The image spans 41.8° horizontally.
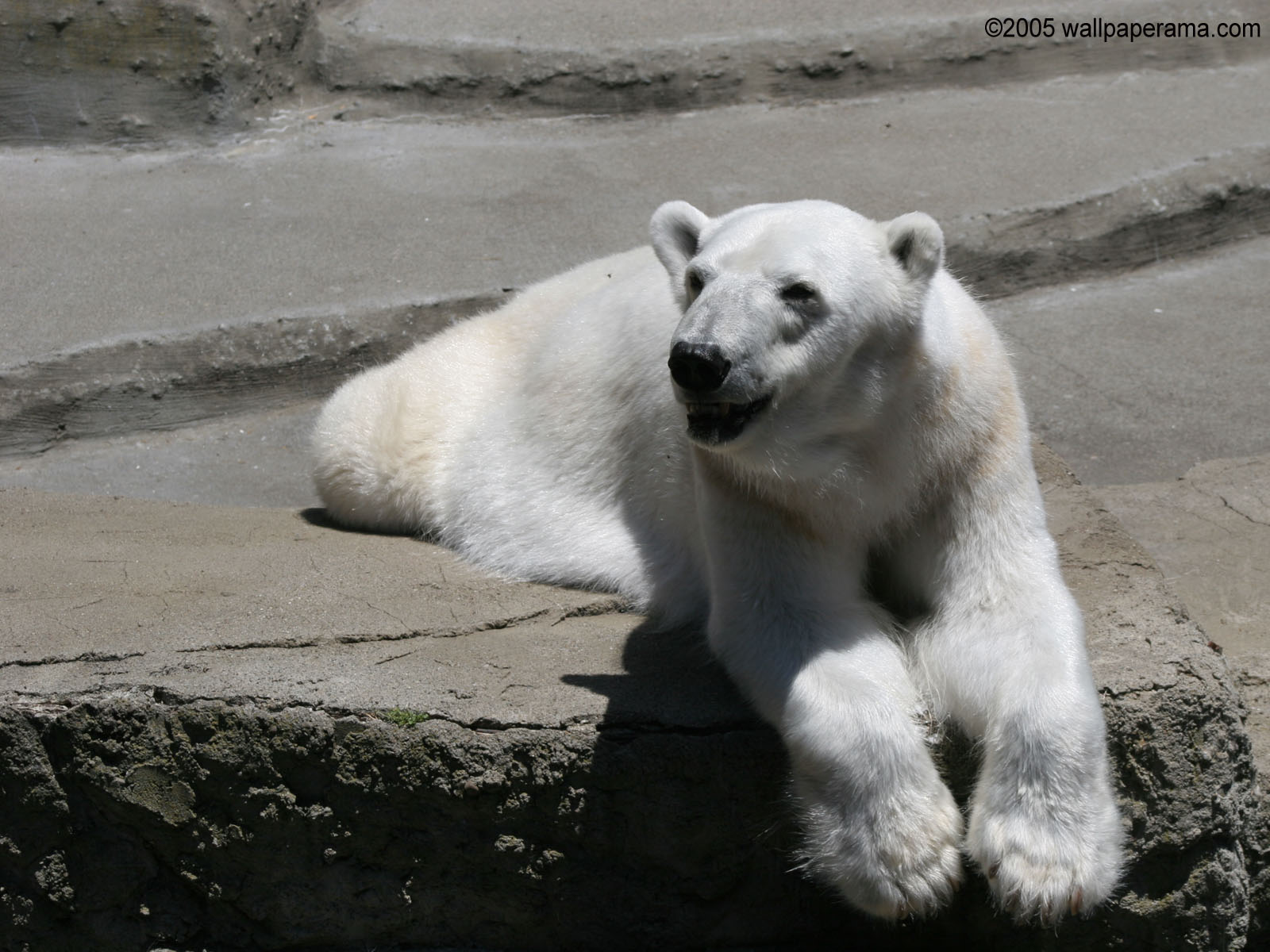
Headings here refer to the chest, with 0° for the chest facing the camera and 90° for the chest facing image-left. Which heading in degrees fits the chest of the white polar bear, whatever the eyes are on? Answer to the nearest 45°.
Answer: approximately 315°

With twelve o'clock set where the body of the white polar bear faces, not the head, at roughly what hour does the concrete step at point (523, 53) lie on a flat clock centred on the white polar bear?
The concrete step is roughly at 7 o'clock from the white polar bear.

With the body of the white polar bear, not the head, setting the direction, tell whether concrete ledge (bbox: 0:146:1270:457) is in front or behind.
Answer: behind

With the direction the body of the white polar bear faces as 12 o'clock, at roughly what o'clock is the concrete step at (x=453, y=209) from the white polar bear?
The concrete step is roughly at 7 o'clock from the white polar bear.
